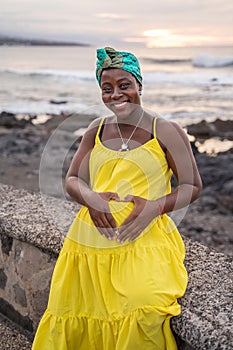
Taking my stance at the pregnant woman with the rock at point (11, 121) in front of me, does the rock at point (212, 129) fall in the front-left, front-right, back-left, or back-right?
front-right

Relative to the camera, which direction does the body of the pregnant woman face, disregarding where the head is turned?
toward the camera

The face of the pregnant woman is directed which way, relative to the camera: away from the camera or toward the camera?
toward the camera

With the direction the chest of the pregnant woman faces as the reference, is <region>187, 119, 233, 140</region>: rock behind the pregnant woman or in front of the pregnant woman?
behind

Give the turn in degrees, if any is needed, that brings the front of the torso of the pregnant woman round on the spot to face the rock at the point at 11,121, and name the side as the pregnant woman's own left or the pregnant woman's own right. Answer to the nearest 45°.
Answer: approximately 180°
